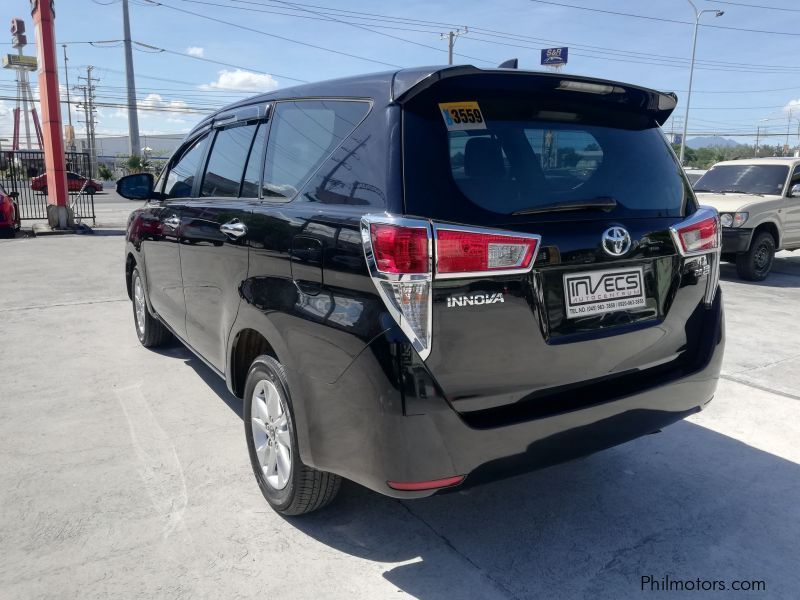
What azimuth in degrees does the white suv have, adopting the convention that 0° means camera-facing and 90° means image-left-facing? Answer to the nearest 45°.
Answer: approximately 45°

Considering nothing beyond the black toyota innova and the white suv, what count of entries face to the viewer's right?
0

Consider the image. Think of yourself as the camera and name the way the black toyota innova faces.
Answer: facing away from the viewer and to the left of the viewer

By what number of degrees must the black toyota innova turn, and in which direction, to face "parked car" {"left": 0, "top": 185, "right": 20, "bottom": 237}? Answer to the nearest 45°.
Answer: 0° — it already faces it

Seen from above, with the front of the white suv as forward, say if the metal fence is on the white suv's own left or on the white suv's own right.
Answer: on the white suv's own right

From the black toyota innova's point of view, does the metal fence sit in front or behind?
in front

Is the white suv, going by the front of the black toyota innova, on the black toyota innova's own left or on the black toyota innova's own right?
on the black toyota innova's own right

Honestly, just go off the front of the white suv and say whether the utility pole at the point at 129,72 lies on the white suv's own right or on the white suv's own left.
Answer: on the white suv's own right

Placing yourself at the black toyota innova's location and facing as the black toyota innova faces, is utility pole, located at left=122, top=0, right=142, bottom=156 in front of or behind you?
in front

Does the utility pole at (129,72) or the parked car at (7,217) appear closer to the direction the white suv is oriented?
the parked car
